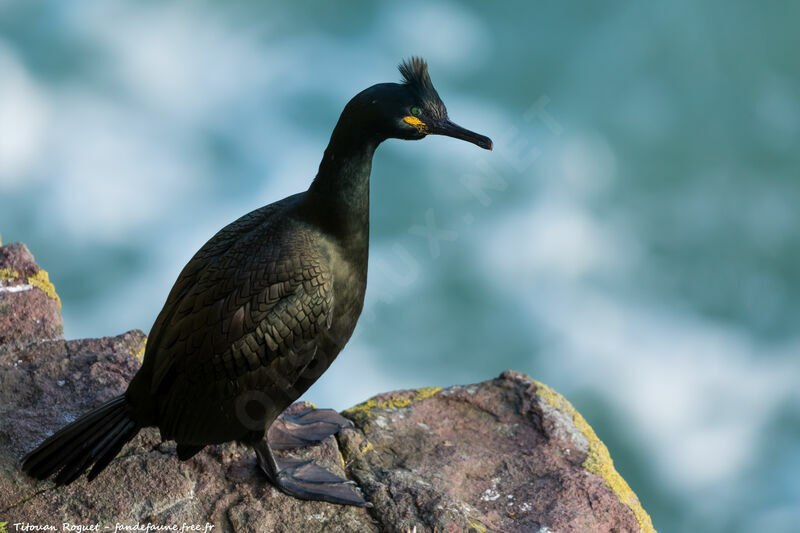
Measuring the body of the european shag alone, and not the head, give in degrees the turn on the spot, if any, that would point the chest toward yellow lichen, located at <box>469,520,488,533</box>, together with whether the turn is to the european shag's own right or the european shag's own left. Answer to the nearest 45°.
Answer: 0° — it already faces it

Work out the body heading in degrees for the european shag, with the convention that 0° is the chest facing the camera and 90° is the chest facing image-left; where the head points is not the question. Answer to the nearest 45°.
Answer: approximately 270°
